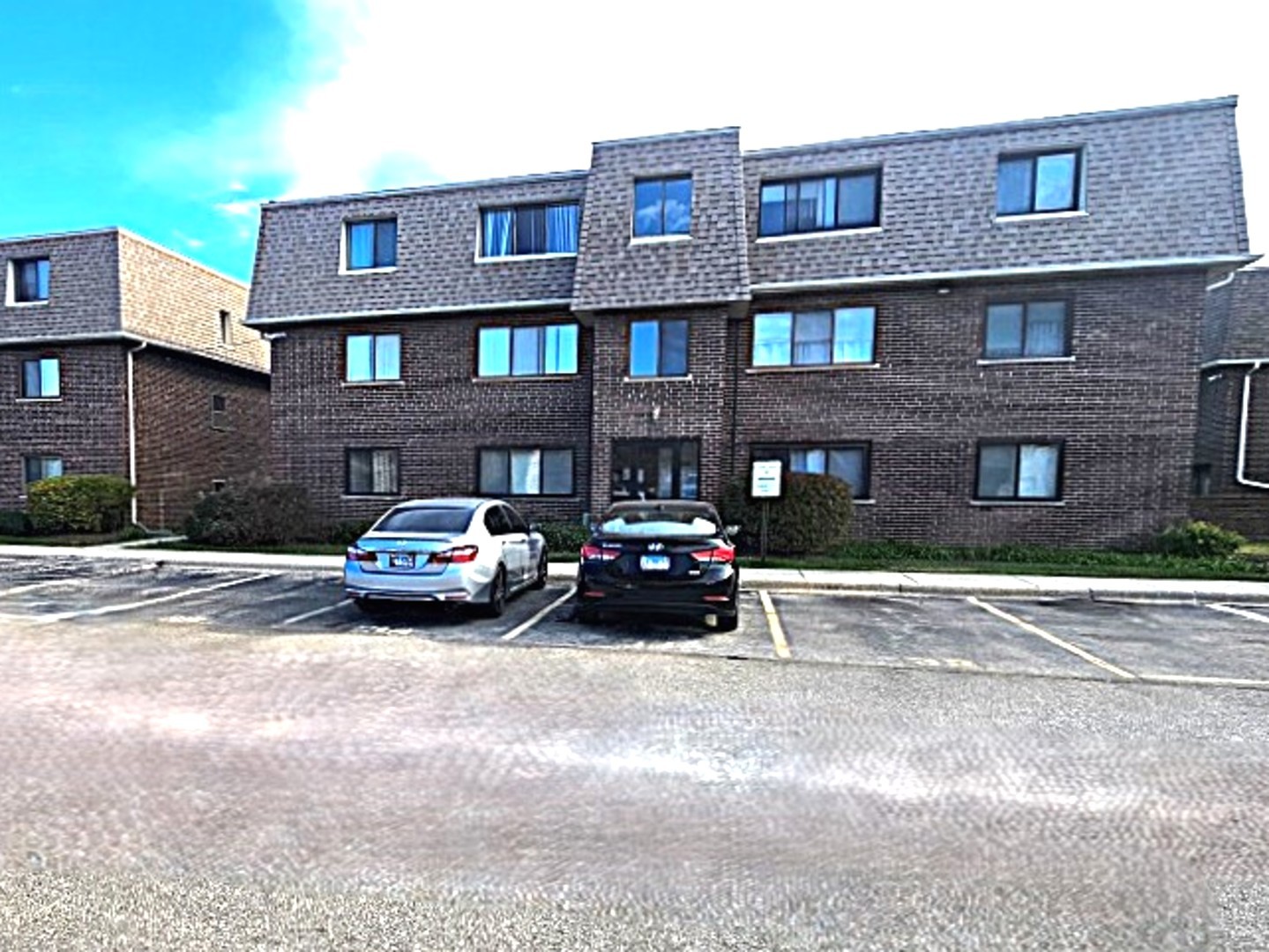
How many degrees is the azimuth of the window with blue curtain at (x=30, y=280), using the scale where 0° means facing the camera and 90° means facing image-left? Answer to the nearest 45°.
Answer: approximately 0°

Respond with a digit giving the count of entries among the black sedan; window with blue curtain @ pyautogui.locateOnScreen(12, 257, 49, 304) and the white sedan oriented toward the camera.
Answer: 1

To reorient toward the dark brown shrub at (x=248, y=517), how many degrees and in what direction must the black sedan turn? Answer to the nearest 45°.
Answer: approximately 45° to its left

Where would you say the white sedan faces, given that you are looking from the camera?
facing away from the viewer and to the right of the viewer

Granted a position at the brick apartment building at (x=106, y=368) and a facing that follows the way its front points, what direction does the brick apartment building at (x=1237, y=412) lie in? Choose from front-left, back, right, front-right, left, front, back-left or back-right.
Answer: front-left

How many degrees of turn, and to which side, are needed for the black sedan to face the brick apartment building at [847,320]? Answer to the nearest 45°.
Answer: approximately 45° to its right

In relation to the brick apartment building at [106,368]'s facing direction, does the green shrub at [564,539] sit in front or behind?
in front

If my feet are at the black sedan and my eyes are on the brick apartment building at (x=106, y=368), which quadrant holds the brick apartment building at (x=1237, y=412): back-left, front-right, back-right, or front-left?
back-right

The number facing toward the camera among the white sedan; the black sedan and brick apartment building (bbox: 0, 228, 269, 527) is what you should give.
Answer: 1

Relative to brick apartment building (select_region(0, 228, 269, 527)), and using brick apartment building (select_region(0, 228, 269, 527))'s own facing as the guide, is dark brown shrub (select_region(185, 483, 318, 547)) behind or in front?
in front

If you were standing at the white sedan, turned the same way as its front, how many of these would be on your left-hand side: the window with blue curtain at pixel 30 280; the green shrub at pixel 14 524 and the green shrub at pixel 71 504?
3

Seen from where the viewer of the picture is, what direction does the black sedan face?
facing away from the viewer
